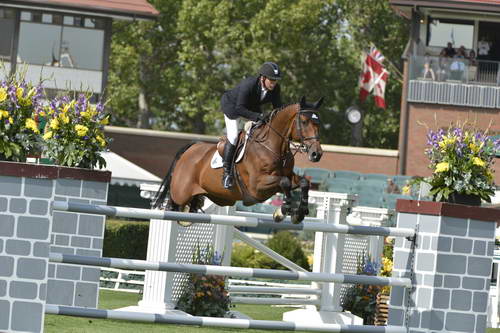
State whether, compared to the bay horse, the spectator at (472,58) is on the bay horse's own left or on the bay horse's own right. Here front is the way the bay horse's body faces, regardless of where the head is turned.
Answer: on the bay horse's own left

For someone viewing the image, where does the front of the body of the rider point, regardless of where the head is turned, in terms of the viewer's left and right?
facing the viewer and to the right of the viewer

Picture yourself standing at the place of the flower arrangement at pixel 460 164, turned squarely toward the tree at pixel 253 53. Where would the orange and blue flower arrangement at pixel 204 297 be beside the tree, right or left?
left

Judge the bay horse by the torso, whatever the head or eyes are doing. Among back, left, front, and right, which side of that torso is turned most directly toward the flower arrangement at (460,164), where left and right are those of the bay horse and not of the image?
front
